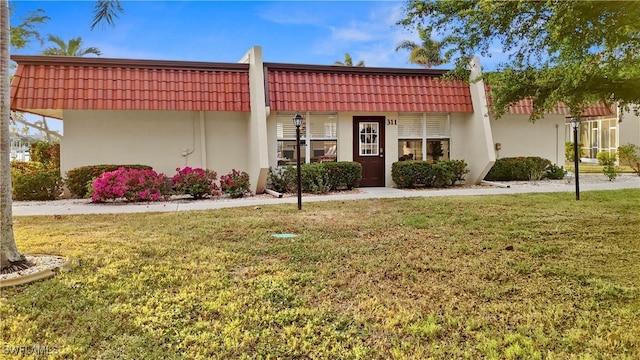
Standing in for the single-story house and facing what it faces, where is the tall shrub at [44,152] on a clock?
The tall shrub is roughly at 4 o'clock from the single-story house.

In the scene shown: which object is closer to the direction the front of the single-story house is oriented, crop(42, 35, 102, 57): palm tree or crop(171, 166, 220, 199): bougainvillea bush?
the bougainvillea bush

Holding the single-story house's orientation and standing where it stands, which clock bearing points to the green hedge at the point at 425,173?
The green hedge is roughly at 9 o'clock from the single-story house.

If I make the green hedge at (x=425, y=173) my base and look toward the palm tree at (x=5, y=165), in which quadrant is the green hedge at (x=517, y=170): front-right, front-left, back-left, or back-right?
back-left

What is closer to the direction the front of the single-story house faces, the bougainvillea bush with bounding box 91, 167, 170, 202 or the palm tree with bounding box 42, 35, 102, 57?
the bougainvillea bush

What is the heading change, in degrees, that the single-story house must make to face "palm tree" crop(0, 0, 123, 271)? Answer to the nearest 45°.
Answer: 0° — it already faces it

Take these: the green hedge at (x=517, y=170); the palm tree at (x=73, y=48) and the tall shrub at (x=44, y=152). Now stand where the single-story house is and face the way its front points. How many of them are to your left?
1

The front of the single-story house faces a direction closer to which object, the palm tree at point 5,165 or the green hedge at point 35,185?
the palm tree

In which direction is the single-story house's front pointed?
toward the camera

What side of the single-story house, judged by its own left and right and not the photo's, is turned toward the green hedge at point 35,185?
right

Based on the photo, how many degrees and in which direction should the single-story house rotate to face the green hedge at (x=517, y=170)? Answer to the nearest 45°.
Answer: approximately 90° to its left

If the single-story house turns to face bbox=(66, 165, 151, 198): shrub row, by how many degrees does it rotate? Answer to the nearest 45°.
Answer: approximately 90° to its right
